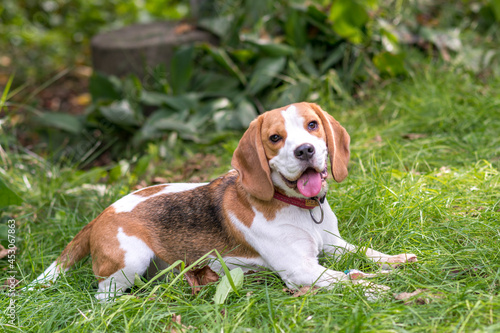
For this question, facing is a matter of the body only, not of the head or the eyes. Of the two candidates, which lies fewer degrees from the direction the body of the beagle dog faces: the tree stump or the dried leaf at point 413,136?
the dried leaf

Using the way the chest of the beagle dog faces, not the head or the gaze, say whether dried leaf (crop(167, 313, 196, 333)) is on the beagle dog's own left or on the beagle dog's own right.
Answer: on the beagle dog's own right

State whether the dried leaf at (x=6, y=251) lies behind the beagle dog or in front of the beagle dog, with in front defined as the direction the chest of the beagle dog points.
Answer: behind

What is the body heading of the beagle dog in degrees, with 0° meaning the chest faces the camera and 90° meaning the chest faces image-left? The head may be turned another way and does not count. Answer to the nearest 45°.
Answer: approximately 270°

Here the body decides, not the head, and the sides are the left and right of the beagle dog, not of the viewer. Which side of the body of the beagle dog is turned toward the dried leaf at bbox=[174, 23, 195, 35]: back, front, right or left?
left
